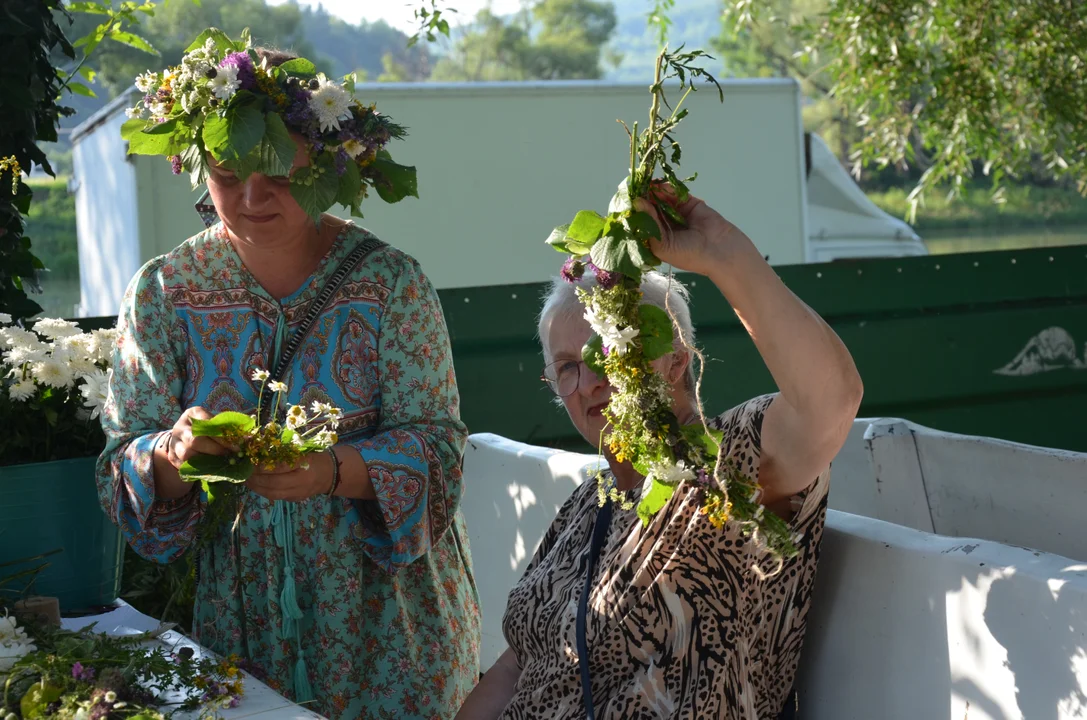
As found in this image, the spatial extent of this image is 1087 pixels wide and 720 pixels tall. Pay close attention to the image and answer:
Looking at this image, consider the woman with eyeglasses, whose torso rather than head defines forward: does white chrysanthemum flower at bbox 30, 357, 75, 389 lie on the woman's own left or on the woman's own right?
on the woman's own right

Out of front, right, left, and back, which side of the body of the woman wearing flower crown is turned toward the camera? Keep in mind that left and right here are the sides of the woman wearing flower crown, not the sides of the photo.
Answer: front

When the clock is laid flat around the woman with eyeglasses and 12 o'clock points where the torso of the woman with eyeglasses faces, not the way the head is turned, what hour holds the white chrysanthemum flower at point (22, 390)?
The white chrysanthemum flower is roughly at 2 o'clock from the woman with eyeglasses.

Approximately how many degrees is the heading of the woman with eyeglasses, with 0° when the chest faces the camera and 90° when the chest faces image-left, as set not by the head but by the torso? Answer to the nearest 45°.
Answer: approximately 45°

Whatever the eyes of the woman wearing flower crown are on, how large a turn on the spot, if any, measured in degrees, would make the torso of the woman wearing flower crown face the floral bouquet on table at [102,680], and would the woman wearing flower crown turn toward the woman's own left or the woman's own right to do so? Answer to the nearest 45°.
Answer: approximately 45° to the woman's own right

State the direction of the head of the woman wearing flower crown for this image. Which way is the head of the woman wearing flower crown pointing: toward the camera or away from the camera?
toward the camera

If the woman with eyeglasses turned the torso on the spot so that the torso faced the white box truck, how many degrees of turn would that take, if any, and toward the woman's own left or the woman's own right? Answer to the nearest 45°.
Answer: approximately 135° to the woman's own right

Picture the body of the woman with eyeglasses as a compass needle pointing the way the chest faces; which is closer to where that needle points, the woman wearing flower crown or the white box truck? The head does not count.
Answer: the woman wearing flower crown

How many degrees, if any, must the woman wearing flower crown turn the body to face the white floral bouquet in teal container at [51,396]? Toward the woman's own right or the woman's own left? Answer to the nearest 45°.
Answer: approximately 135° to the woman's own right

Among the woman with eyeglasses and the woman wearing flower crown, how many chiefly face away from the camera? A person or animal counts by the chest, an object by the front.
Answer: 0

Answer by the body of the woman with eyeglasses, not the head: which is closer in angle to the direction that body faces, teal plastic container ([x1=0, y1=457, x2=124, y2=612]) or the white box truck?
the teal plastic container
